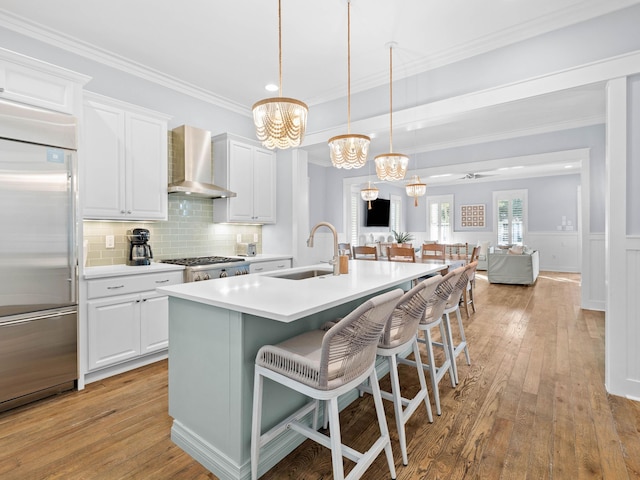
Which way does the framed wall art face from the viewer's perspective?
toward the camera

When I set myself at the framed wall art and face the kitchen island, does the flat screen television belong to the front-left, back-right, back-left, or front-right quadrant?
front-right

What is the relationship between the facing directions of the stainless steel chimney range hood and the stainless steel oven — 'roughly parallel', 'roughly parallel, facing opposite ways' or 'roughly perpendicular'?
roughly parallel

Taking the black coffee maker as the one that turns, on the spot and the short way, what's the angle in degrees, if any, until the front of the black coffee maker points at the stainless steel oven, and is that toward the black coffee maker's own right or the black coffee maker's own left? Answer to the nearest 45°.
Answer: approximately 45° to the black coffee maker's own left

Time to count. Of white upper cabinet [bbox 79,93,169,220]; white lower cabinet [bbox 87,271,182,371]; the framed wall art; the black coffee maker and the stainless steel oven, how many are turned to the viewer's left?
0

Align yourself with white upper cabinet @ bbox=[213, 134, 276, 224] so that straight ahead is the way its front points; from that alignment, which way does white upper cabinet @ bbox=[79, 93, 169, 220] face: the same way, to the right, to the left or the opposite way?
the same way

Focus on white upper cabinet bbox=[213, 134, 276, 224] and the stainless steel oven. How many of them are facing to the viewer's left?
0

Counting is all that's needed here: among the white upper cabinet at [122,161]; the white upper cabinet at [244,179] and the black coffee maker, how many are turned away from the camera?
0

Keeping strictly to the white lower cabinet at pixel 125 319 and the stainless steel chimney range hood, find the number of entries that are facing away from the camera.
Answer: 0

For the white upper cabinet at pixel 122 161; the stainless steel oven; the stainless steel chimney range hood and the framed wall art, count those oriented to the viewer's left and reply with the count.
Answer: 0

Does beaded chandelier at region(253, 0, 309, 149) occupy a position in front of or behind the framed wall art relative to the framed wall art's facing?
in front

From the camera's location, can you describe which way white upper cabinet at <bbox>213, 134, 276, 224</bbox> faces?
facing the viewer and to the right of the viewer

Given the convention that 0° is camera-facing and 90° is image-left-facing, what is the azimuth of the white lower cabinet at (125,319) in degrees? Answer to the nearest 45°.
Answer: approximately 315°
